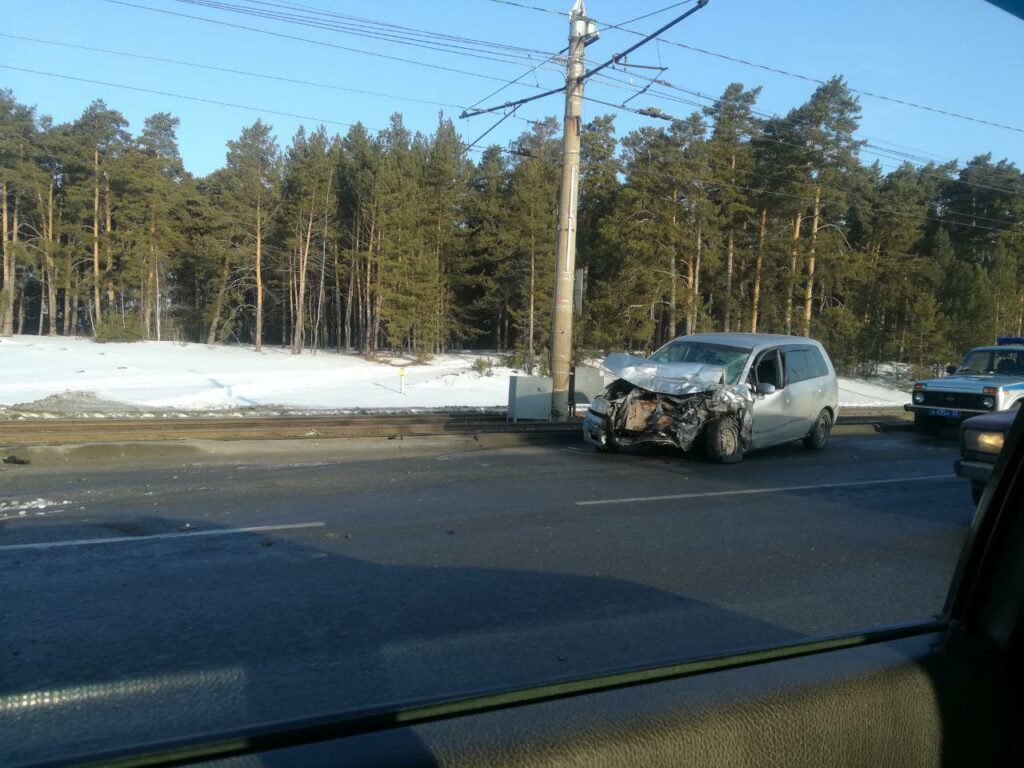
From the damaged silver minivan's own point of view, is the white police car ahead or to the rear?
to the rear

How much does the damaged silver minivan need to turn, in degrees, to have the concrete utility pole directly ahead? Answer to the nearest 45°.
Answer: approximately 90° to its right

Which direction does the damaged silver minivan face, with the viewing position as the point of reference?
facing the viewer and to the left of the viewer

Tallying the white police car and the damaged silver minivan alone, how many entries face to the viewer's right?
0

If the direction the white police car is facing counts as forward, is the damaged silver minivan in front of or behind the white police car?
in front

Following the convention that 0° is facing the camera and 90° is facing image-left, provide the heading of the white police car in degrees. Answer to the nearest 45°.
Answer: approximately 45°

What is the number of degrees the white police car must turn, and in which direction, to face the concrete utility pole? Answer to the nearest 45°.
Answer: approximately 45° to its right
